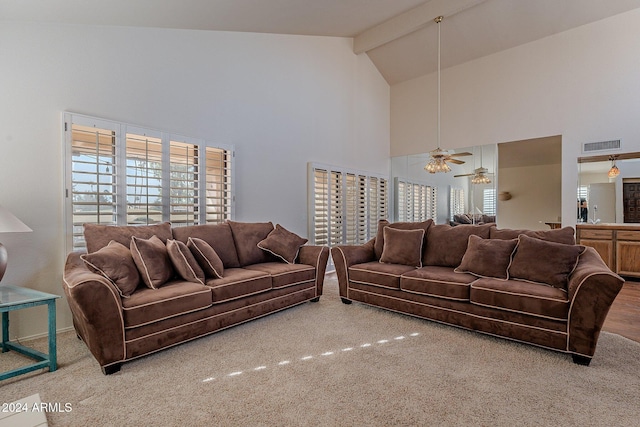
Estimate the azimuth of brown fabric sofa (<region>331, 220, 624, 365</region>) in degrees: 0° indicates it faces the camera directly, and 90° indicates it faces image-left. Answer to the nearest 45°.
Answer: approximately 45°

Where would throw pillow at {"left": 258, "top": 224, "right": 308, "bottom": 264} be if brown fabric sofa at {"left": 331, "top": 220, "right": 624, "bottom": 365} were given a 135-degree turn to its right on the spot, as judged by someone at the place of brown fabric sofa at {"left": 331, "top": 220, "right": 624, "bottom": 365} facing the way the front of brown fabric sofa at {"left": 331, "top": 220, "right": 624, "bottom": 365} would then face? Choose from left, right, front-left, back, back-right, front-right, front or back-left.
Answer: left

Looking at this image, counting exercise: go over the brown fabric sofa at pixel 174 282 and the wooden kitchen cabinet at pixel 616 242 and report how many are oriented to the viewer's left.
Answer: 0

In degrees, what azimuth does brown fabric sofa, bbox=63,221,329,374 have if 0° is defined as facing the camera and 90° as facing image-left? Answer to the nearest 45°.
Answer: approximately 315°

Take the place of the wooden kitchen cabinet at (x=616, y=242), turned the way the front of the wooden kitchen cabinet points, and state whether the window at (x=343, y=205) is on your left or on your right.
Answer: on your right

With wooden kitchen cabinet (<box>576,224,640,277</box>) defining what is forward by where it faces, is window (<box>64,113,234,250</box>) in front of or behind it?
in front

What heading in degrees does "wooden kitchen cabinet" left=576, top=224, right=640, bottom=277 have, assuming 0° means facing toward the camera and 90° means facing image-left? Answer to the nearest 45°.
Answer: approximately 0°

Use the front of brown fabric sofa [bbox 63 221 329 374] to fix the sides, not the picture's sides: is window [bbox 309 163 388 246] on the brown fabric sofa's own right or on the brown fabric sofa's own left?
on the brown fabric sofa's own left

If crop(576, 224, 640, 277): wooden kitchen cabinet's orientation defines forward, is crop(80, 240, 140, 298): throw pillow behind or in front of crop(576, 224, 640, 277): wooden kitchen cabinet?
in front

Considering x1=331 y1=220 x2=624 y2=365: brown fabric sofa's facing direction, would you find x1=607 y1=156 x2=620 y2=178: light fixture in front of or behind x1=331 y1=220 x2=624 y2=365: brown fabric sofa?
behind

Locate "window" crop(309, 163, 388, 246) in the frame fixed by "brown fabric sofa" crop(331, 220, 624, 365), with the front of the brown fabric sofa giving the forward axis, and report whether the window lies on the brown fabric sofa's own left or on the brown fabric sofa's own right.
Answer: on the brown fabric sofa's own right
